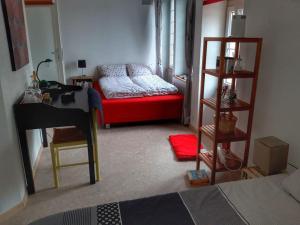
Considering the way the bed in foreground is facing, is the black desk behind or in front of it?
in front

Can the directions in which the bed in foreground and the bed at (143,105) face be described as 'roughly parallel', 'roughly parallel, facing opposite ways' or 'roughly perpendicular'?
roughly perpendicular

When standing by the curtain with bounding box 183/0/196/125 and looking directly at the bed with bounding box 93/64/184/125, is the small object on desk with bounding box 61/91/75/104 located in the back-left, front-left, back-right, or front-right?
front-left

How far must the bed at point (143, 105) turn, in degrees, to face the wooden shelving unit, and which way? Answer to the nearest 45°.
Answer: approximately 45° to its left

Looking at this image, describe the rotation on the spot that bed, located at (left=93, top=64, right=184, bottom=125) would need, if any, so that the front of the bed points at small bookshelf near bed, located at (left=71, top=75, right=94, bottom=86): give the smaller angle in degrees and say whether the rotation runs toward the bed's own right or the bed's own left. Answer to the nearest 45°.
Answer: approximately 135° to the bed's own right

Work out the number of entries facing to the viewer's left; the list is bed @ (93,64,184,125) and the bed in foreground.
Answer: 1

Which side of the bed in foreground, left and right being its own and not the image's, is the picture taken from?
left

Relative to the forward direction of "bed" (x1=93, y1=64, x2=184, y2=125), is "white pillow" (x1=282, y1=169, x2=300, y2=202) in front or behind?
in front

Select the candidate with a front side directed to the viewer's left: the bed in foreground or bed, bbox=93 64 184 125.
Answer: the bed in foreground

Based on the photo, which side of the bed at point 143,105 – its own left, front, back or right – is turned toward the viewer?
front

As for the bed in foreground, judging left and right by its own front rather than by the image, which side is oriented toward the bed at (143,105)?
right

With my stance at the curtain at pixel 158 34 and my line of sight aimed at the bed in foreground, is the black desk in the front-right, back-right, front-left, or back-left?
front-right

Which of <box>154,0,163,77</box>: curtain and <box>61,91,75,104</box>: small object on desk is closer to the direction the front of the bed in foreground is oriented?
the small object on desk

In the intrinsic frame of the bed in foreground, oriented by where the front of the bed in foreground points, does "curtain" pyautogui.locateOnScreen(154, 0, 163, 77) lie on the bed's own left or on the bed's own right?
on the bed's own right
